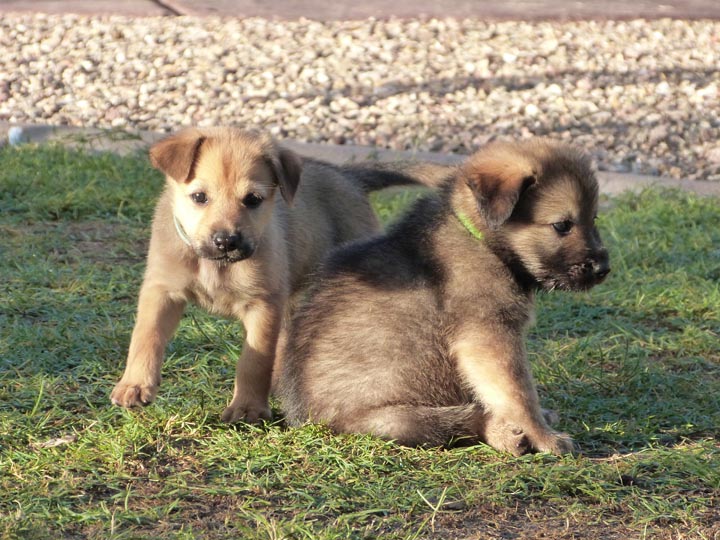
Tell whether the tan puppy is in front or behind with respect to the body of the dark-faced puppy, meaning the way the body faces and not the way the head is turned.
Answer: behind

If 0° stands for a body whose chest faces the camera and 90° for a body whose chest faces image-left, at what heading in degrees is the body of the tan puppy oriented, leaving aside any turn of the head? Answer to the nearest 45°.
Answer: approximately 45°

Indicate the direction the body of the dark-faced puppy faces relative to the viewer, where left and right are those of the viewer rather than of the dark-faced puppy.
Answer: facing to the right of the viewer

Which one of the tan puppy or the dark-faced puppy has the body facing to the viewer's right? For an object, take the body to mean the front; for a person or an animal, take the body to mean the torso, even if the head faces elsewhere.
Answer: the dark-faced puppy

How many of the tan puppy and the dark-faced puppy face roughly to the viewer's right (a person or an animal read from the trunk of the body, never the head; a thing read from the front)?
1
